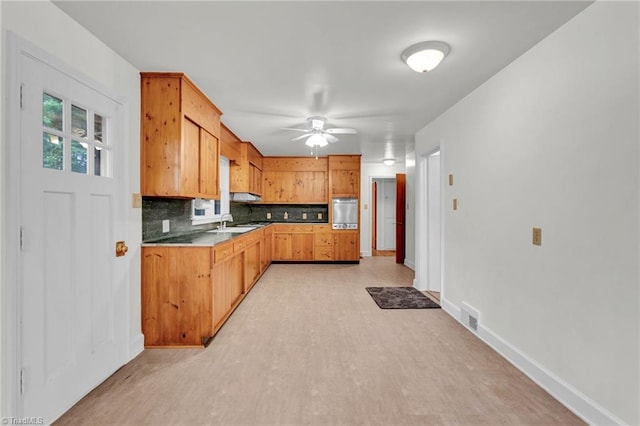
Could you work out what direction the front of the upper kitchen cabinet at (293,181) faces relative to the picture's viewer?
facing the viewer

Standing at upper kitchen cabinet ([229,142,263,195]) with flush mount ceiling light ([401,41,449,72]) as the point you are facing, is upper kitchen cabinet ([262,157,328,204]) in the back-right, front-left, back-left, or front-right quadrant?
back-left

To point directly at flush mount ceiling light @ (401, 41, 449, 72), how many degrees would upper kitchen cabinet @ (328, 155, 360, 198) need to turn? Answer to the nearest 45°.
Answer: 0° — it already faces it

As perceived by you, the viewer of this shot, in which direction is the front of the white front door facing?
facing the viewer and to the right of the viewer

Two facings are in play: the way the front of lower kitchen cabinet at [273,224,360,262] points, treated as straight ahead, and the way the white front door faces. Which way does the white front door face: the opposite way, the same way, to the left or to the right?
to the left

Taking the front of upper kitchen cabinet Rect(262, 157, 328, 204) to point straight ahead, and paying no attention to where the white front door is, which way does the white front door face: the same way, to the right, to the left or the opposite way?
to the left

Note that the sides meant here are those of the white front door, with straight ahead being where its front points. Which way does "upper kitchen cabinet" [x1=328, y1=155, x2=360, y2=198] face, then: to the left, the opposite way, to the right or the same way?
to the right

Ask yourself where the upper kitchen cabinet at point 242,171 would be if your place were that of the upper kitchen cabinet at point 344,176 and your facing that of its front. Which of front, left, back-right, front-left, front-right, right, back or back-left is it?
front-right

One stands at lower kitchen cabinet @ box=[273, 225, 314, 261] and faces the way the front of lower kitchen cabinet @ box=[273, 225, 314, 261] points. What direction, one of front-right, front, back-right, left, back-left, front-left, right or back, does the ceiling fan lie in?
front

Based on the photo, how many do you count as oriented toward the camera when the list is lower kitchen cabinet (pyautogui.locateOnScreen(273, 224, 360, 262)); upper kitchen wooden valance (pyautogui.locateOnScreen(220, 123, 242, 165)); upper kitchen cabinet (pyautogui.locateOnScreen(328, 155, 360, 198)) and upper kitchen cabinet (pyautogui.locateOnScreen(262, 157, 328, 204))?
3

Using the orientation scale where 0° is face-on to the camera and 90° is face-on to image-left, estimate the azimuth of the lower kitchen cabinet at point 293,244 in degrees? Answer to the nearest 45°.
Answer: approximately 0°

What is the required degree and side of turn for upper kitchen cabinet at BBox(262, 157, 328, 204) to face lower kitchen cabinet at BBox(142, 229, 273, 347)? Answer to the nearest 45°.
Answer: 0° — it already faces it

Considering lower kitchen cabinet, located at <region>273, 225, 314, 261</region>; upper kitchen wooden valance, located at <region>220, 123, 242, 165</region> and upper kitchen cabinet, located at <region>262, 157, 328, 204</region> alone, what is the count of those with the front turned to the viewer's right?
1

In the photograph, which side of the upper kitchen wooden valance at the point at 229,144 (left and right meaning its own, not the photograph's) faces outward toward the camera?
right

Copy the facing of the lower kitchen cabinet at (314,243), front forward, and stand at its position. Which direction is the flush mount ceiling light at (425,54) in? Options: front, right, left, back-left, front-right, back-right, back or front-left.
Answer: front

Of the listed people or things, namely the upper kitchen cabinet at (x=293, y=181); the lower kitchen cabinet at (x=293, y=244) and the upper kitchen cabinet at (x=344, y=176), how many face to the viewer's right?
0
